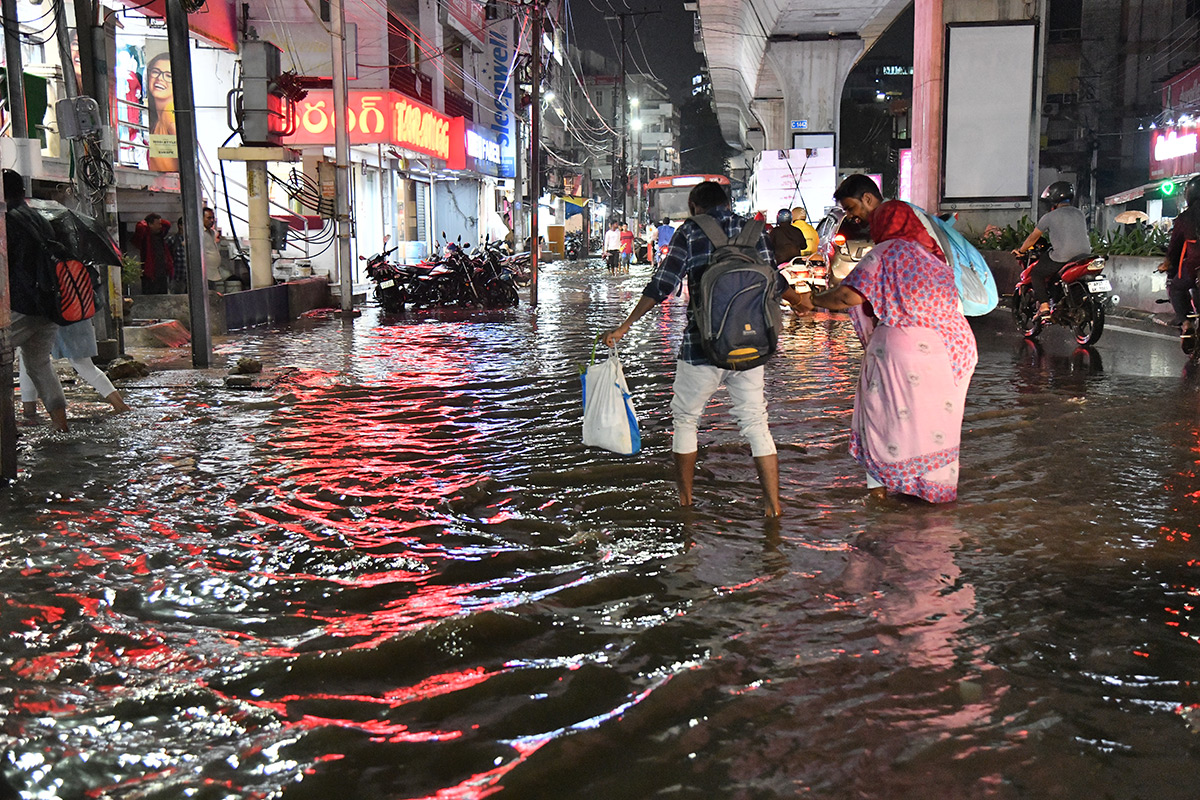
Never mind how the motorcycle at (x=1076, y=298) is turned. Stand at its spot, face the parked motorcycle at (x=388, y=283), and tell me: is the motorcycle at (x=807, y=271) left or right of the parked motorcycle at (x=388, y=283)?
right

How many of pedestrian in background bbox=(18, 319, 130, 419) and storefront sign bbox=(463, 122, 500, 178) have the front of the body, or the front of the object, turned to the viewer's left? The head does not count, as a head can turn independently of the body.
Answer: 1

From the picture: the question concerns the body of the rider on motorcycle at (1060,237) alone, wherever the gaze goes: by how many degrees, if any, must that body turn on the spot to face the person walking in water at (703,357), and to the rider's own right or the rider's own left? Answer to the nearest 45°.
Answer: approximately 135° to the rider's own left

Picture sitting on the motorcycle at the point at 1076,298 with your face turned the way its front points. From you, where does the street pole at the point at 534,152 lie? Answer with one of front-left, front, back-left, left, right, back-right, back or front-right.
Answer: front

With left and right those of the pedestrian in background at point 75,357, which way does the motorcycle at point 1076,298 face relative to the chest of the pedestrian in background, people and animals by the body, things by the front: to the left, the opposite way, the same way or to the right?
to the right

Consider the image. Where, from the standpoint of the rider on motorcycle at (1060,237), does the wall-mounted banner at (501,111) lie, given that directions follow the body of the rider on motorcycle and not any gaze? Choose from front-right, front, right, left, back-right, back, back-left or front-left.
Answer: front

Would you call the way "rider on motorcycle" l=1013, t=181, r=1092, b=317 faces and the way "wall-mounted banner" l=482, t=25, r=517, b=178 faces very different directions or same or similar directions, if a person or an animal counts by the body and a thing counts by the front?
very different directions

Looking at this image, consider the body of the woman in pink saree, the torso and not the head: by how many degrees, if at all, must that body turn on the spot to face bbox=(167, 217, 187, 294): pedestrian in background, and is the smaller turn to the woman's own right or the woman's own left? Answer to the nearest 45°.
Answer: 0° — they already face them

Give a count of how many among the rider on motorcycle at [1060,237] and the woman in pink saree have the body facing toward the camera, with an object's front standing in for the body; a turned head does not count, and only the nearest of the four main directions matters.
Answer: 0

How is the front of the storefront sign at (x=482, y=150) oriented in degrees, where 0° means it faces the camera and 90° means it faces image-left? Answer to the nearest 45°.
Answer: approximately 315°

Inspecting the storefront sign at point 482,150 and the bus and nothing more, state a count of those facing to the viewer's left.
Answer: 0

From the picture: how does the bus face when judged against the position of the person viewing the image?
facing the viewer

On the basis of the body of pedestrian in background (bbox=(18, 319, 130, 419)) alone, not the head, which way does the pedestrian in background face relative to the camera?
to the viewer's left

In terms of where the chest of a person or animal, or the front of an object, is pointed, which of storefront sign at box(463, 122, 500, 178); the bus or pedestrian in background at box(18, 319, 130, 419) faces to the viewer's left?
the pedestrian in background

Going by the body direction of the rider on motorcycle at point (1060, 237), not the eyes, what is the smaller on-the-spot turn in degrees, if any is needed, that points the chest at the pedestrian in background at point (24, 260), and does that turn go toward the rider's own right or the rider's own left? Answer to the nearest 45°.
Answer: approximately 90° to the rider's own left

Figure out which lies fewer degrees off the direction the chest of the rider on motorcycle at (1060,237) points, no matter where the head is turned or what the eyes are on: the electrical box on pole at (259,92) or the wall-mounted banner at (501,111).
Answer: the wall-mounted banner

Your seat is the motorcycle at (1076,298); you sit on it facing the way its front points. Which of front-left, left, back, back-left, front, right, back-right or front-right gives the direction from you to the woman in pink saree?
back-left
